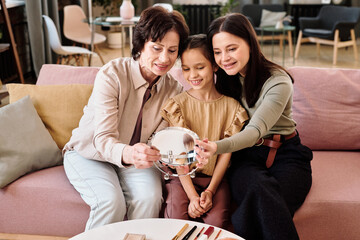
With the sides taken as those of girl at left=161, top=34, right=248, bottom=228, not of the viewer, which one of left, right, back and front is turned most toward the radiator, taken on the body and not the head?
back

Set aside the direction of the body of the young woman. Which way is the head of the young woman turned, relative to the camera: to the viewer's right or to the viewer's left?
to the viewer's left

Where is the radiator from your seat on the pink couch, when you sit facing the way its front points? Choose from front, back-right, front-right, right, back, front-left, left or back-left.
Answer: back

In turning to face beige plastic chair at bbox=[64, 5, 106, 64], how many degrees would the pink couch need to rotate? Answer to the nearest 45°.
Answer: approximately 135° to its right

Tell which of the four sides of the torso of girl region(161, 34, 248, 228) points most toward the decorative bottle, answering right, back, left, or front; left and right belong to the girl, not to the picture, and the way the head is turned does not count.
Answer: back

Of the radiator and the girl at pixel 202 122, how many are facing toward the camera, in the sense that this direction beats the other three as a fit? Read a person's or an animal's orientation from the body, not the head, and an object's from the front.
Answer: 2

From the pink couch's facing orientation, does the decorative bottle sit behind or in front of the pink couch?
behind
